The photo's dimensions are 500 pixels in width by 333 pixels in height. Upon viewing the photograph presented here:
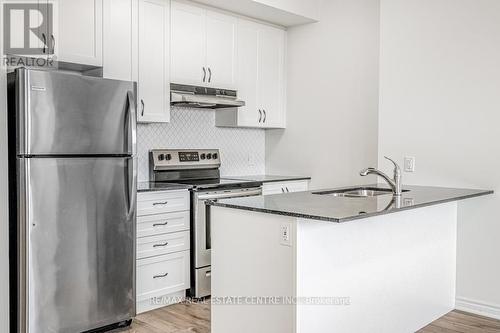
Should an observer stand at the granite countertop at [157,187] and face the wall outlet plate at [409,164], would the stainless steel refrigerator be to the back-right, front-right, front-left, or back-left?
back-right

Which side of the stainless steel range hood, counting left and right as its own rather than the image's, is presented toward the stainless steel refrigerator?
right

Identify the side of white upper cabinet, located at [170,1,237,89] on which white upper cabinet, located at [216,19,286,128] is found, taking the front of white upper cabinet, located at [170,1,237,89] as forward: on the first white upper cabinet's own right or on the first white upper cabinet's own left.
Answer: on the first white upper cabinet's own left

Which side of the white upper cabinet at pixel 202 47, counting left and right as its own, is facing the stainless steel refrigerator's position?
right

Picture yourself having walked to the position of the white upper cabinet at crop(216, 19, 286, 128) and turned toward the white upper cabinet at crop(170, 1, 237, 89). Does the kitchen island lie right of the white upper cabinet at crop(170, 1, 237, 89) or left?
left

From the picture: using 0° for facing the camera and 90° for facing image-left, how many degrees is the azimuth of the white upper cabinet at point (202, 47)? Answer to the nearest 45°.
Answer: approximately 315°

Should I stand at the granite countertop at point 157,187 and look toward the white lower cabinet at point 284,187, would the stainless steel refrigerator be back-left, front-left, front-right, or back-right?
back-right
